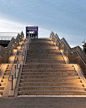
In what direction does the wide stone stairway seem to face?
toward the camera
